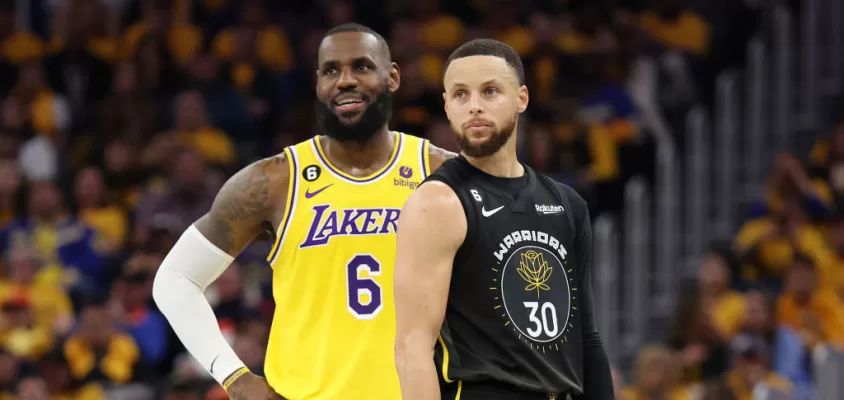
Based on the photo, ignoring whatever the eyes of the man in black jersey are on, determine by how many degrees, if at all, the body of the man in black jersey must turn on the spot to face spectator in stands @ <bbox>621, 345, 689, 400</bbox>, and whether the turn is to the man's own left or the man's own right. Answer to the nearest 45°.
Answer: approximately 135° to the man's own left

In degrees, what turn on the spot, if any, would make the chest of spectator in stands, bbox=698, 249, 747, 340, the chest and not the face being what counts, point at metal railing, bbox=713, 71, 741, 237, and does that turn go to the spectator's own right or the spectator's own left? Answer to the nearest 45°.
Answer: approximately 135° to the spectator's own right

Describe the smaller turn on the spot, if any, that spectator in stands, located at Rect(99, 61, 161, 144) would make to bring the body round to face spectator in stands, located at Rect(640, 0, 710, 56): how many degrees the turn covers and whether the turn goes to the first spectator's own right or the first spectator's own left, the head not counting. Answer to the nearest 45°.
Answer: approximately 90° to the first spectator's own left

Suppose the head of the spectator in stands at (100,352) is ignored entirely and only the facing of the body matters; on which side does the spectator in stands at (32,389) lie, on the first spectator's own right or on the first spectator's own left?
on the first spectator's own right

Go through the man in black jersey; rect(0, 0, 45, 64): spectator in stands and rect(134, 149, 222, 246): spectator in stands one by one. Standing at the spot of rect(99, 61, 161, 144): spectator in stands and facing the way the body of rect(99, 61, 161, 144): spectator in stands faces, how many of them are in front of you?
2

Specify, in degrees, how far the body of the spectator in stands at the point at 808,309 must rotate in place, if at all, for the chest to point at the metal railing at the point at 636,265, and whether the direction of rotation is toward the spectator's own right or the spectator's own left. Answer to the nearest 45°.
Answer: approximately 45° to the spectator's own right

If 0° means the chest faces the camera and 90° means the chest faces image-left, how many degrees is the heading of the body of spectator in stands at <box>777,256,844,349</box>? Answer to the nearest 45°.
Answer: approximately 45°

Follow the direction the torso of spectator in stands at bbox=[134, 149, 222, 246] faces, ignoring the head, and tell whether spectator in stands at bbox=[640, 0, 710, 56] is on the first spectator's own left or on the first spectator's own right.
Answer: on the first spectator's own left
